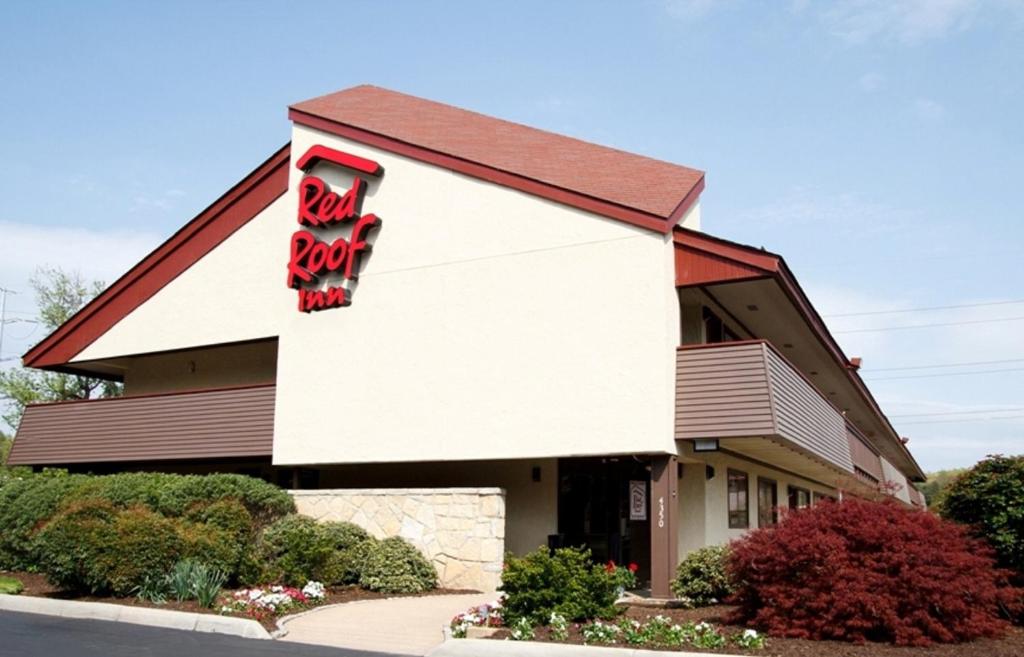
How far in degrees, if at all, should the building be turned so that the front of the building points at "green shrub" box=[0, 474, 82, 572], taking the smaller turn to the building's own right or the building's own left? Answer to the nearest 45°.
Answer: approximately 90° to the building's own right

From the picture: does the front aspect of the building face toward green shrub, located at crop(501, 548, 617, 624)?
yes

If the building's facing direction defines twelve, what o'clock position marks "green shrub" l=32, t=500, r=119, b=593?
The green shrub is roughly at 2 o'clock from the building.

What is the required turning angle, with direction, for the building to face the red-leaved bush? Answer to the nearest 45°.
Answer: approximately 45° to its left

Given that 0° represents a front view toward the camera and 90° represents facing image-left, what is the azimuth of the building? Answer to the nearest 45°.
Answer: approximately 0°
